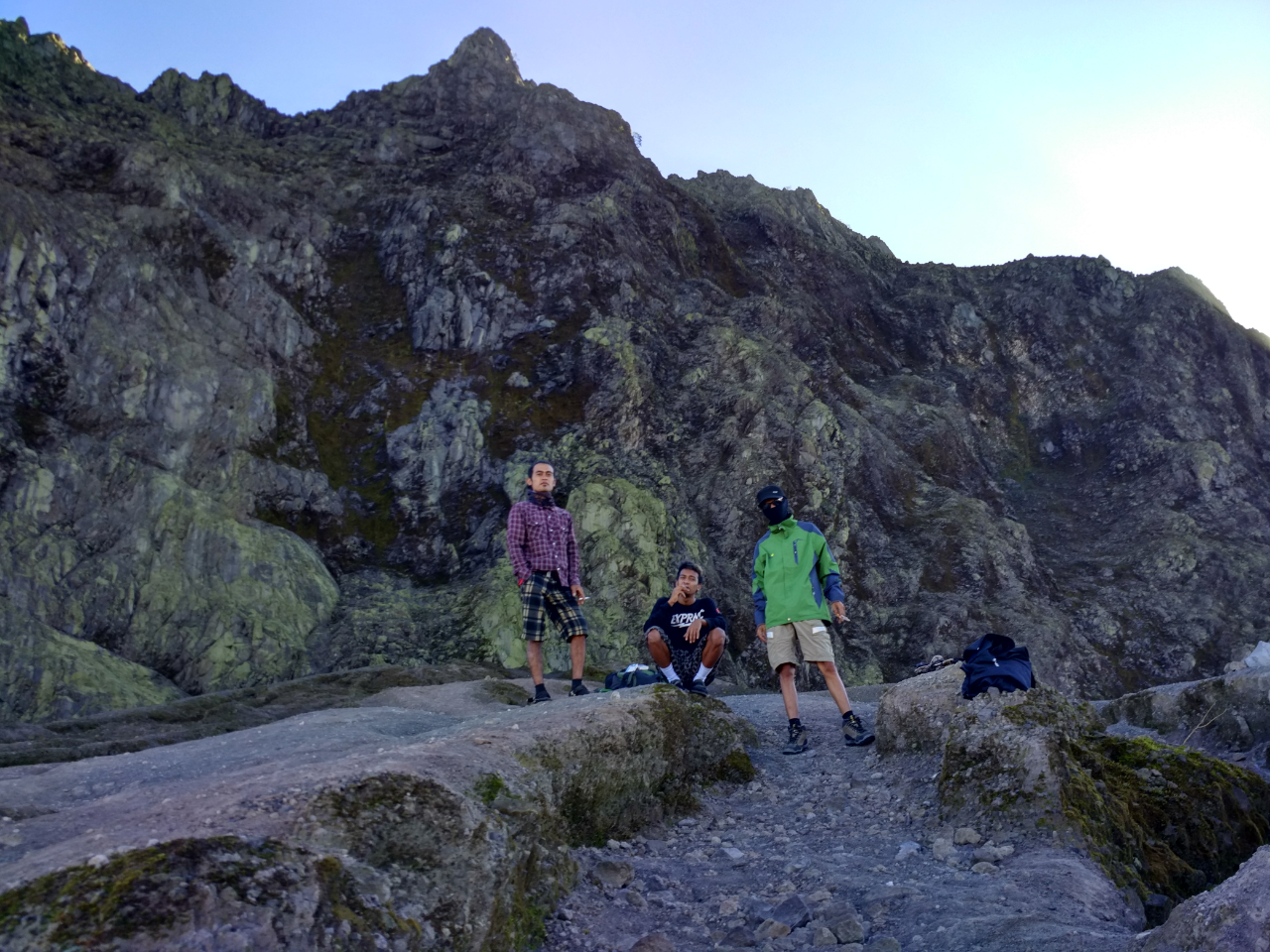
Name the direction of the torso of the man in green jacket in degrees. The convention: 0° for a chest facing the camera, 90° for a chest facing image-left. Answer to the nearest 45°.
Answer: approximately 0°

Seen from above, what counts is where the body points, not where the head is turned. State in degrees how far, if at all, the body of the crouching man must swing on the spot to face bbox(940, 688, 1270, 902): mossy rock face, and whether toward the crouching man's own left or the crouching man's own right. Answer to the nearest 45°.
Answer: approximately 45° to the crouching man's own left

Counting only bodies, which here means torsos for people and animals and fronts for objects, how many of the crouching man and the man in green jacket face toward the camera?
2
